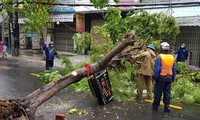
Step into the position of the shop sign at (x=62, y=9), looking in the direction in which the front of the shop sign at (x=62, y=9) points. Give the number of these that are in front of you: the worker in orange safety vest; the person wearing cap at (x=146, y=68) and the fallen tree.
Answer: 3

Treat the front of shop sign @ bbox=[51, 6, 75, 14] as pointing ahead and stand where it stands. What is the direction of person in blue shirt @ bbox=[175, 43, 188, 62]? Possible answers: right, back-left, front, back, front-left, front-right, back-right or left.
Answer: front-left

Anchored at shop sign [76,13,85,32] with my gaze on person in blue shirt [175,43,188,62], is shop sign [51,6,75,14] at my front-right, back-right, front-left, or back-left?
back-right

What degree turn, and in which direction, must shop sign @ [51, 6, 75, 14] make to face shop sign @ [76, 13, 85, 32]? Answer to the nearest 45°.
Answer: approximately 90° to its left

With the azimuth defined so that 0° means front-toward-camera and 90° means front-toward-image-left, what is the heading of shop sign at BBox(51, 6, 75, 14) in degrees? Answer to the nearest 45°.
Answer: approximately 0°

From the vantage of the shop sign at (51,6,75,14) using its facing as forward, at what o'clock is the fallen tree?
The fallen tree is roughly at 12 o'clock from the shop sign.

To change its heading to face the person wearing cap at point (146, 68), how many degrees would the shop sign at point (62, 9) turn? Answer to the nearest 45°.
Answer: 0° — it already faces them

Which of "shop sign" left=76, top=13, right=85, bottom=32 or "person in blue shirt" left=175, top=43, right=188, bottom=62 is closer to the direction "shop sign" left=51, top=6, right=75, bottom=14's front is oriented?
the person in blue shirt

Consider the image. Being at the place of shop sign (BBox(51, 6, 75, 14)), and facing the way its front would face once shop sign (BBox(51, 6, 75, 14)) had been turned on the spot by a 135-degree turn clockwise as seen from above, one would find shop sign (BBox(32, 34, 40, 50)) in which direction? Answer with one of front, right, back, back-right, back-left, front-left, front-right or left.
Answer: front

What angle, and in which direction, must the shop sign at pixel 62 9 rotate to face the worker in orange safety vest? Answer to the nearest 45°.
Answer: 0° — it already faces them
